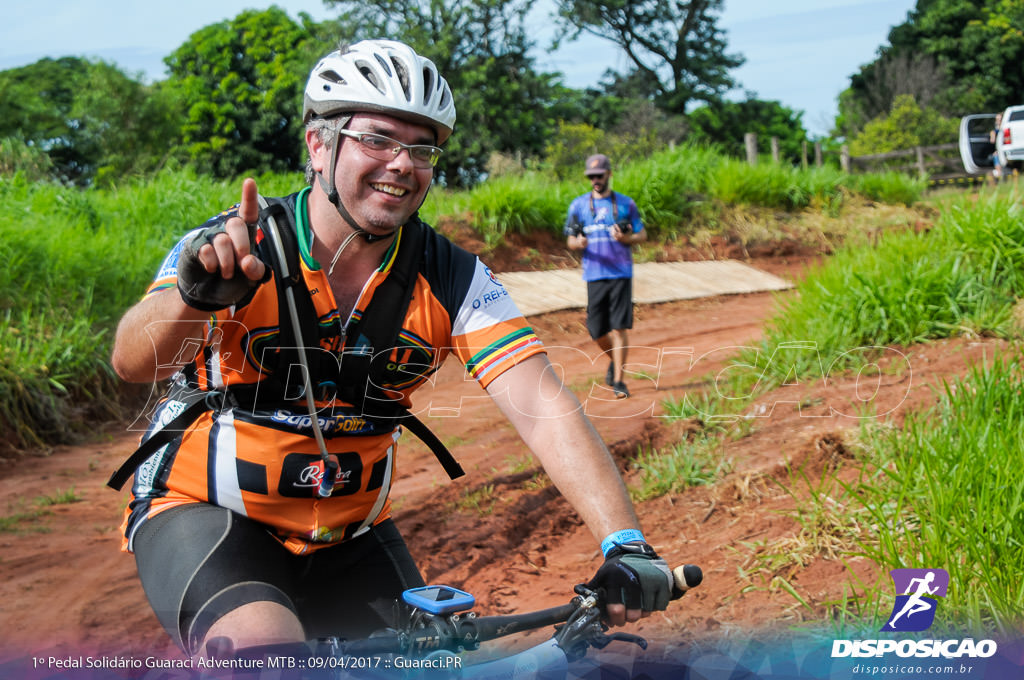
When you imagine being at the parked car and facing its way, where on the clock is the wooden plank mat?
The wooden plank mat is roughly at 6 o'clock from the parked car.

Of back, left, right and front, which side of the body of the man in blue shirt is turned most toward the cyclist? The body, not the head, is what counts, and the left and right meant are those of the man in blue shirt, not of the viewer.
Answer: front

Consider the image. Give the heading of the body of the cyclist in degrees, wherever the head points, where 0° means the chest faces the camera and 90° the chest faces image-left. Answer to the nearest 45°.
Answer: approximately 315°

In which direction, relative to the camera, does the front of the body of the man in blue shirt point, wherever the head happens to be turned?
toward the camera

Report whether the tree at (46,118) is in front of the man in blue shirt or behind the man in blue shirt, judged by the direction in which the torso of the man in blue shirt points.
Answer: behind

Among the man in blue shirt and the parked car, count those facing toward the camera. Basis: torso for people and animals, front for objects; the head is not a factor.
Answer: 1

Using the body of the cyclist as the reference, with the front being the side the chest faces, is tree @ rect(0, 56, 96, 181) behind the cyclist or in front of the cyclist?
behind

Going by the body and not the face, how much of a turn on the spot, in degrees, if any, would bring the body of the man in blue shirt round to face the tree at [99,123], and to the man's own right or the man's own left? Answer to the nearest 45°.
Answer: approximately 135° to the man's own right
